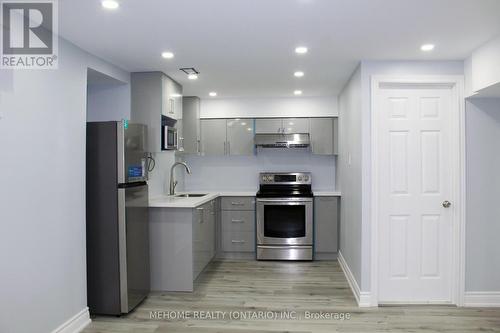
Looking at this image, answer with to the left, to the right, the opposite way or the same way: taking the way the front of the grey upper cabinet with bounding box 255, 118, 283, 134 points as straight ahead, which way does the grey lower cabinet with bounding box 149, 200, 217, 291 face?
to the left

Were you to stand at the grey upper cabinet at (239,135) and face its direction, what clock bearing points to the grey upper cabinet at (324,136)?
the grey upper cabinet at (324,136) is roughly at 9 o'clock from the grey upper cabinet at (239,135).

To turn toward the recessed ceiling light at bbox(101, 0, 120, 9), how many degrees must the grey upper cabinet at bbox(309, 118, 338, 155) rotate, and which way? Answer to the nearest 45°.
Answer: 0° — it already faces it

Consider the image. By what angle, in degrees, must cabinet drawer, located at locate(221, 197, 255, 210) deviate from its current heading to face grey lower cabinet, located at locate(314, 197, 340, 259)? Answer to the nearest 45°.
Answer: approximately 90° to its left

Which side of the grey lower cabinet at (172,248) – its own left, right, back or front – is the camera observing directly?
right

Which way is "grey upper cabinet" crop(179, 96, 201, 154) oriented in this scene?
to the viewer's right

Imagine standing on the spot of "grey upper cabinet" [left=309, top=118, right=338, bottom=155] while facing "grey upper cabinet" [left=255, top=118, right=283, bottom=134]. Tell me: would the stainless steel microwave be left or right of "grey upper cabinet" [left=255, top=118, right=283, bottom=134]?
left
